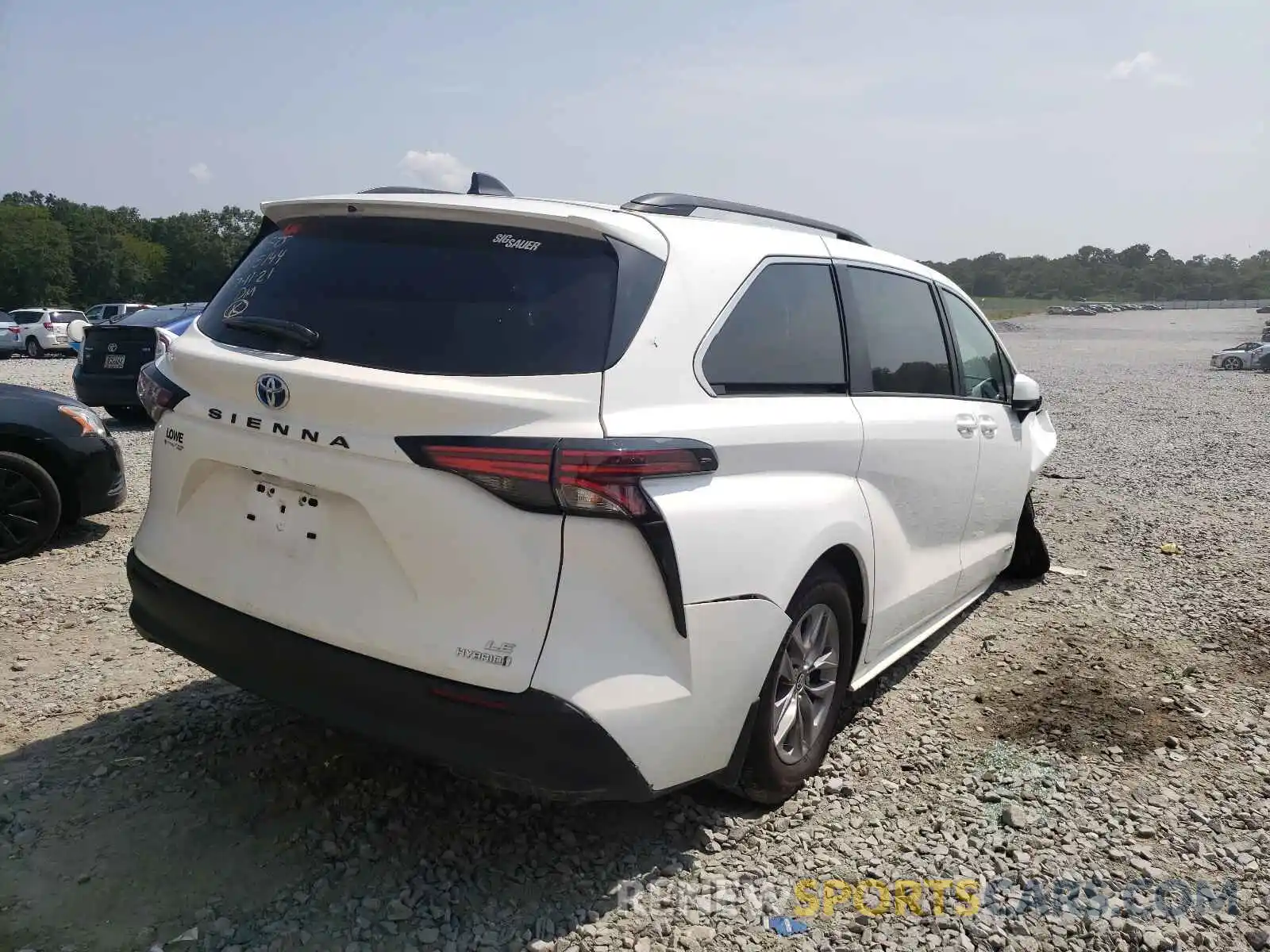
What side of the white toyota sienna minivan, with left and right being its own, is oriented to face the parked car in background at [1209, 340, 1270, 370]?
front

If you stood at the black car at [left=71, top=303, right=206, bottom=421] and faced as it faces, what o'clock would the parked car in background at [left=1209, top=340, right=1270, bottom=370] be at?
The parked car in background is roughly at 1 o'clock from the black car.

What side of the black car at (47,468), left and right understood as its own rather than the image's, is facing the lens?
right

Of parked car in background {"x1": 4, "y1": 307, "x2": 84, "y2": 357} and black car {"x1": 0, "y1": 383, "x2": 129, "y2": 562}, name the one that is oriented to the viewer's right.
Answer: the black car

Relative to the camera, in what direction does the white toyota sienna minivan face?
facing away from the viewer and to the right of the viewer

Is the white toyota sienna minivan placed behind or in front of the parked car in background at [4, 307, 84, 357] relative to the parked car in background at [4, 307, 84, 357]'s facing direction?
behind

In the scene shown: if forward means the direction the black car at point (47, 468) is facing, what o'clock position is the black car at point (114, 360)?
the black car at point (114, 360) is roughly at 9 o'clock from the black car at point (47, 468).

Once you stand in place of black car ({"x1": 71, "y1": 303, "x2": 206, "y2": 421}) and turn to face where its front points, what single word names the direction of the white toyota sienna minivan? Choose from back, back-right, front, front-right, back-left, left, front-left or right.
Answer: back-right

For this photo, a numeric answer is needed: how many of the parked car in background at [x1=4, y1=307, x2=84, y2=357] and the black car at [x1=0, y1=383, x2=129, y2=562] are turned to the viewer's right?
1

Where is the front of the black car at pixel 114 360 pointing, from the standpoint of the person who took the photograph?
facing away from the viewer and to the right of the viewer

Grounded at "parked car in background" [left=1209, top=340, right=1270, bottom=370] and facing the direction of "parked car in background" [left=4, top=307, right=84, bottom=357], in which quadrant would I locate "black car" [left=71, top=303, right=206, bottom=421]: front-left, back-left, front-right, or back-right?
front-left

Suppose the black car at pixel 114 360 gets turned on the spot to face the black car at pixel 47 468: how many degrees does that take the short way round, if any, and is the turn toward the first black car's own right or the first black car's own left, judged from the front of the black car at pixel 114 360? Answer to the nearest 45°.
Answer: approximately 135° to the first black car's own right

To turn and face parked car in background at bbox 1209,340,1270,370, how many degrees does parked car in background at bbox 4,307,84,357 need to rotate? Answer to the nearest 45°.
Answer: approximately 180°
